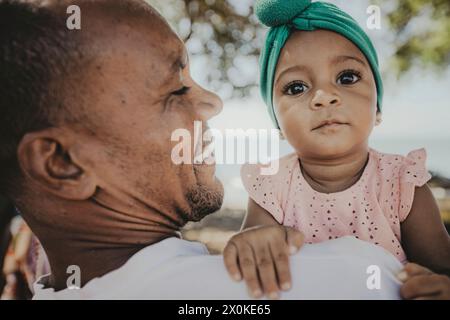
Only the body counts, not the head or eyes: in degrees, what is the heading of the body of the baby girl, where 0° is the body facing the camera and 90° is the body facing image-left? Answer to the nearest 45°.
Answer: approximately 0°

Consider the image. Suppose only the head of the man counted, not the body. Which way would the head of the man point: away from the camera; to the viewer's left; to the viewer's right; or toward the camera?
to the viewer's right
